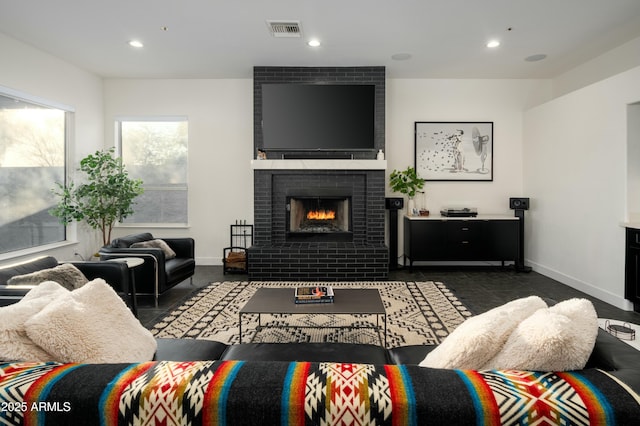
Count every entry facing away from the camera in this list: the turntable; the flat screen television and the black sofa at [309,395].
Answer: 1

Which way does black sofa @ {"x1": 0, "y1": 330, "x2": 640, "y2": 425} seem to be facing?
away from the camera

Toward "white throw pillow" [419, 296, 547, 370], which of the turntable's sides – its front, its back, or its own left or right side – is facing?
front

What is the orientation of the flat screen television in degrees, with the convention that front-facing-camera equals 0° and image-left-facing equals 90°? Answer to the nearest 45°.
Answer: approximately 0°

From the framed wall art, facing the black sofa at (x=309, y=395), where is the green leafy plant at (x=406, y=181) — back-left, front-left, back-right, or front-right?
front-right

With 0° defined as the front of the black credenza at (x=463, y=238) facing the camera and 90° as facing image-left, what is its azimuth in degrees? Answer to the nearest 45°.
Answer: approximately 0°

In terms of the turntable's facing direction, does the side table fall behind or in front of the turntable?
in front

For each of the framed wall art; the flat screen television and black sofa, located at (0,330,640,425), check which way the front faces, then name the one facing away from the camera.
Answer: the black sofa

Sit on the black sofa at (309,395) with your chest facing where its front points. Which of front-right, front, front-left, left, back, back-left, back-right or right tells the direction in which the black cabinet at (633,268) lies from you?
front-right

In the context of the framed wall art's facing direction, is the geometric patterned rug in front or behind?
in front

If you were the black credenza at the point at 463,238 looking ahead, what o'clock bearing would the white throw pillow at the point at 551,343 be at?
The white throw pillow is roughly at 12 o'clock from the black credenza.

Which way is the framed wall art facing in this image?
toward the camera

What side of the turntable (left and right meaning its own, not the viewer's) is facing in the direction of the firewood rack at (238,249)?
right

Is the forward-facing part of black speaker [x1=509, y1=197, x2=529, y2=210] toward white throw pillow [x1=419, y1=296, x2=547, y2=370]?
yes

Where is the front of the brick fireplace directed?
toward the camera
